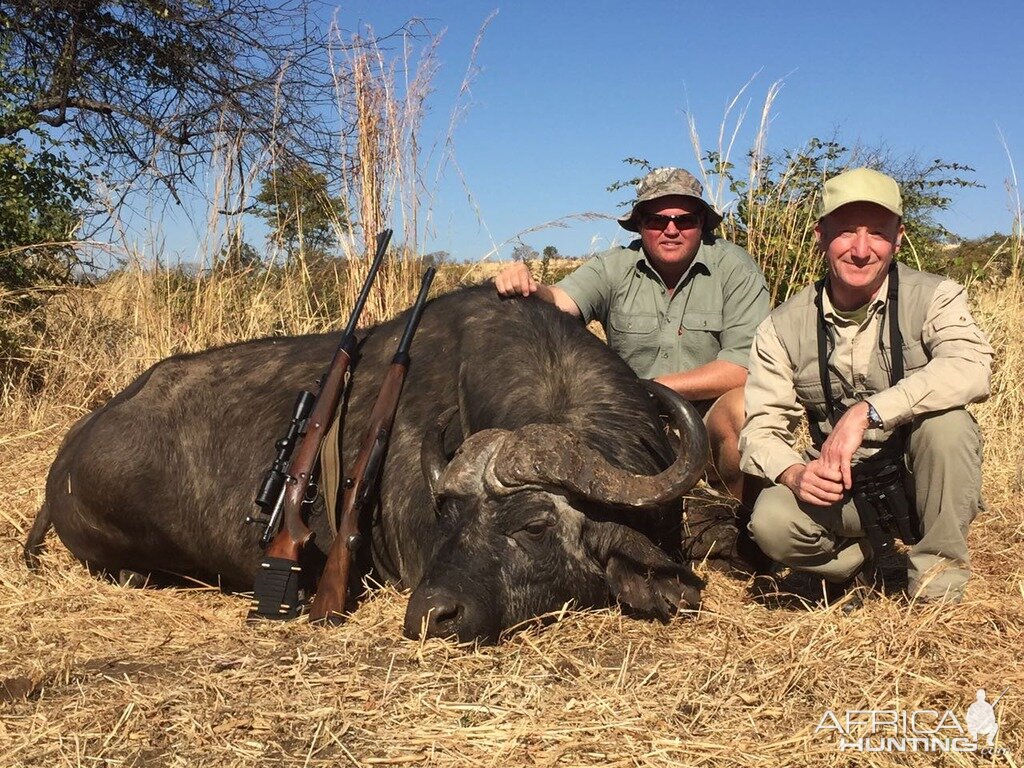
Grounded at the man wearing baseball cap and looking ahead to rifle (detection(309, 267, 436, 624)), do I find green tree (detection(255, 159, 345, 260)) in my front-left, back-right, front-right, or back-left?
front-right

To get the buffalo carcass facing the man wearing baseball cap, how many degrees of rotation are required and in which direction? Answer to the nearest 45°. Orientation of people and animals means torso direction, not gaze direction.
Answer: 0° — it already faces them

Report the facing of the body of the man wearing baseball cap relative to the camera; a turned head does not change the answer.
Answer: toward the camera

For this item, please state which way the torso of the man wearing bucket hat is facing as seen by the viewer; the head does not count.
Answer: toward the camera

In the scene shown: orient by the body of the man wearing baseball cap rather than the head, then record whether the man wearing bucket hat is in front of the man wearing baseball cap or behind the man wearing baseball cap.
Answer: behind

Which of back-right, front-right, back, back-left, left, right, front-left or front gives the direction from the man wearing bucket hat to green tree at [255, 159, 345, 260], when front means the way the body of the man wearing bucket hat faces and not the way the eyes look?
back-right

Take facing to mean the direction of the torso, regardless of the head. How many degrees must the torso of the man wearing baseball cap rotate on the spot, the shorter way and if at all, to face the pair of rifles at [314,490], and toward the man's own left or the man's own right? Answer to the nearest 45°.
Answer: approximately 90° to the man's own right

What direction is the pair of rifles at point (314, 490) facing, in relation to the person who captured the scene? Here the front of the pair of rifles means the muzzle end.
facing away from the viewer and to the right of the viewer

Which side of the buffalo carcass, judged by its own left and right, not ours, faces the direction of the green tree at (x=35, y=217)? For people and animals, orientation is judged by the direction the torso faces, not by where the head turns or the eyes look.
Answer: back

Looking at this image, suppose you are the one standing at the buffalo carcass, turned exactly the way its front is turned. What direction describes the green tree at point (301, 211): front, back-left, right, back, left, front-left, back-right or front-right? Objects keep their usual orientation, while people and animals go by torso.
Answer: back-left

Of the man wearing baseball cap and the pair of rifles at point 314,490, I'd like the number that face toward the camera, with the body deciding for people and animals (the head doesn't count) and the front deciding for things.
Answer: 1

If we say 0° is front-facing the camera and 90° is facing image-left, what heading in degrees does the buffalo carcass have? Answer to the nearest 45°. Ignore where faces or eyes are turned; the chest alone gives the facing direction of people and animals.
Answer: approximately 315°
